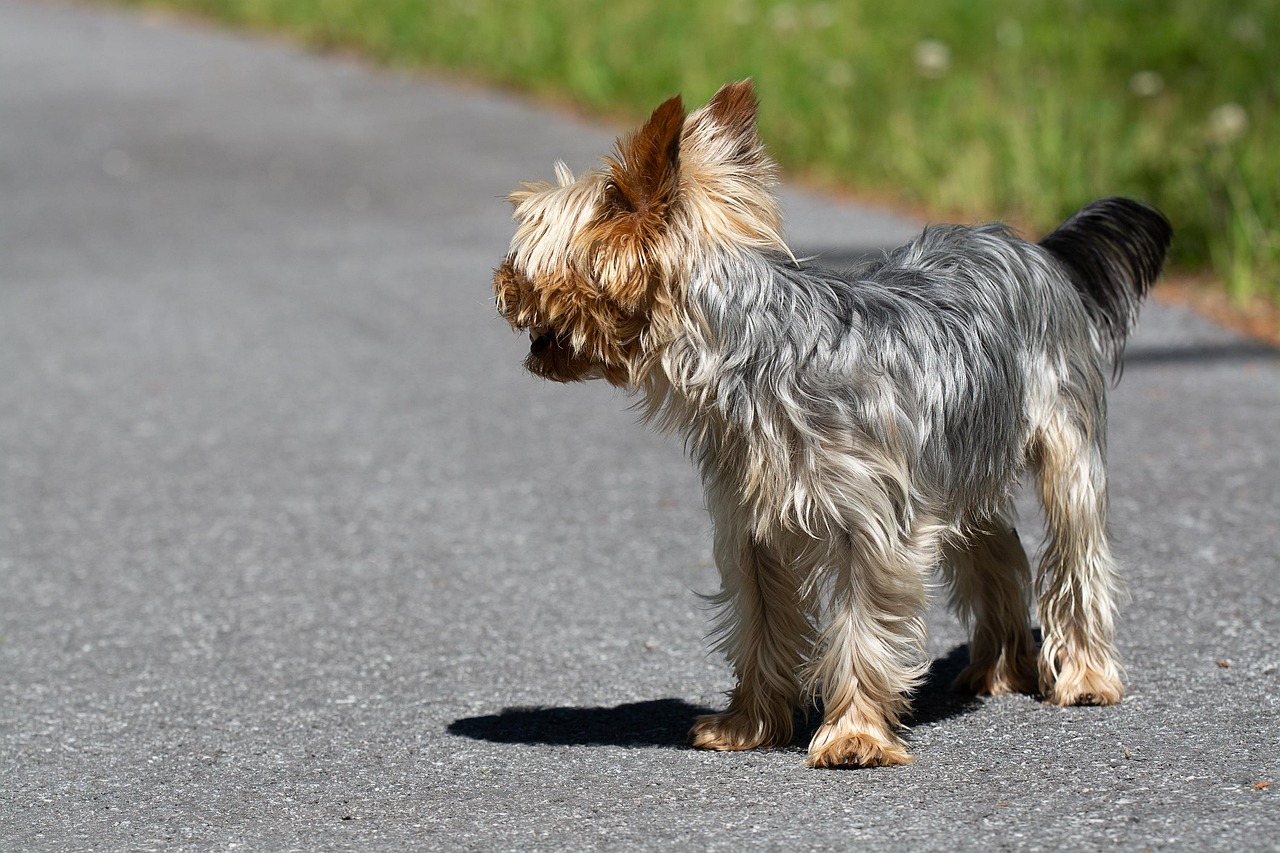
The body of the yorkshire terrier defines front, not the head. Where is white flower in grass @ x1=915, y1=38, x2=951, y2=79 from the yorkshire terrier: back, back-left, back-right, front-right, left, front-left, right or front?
back-right

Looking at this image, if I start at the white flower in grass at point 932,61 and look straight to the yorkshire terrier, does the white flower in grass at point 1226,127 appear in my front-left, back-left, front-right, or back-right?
front-left

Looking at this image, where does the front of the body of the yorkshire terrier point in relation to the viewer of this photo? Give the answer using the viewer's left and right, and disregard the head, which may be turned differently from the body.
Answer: facing the viewer and to the left of the viewer

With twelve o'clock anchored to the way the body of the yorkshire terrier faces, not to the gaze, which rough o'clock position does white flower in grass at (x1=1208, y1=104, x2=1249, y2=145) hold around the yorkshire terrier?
The white flower in grass is roughly at 5 o'clock from the yorkshire terrier.
